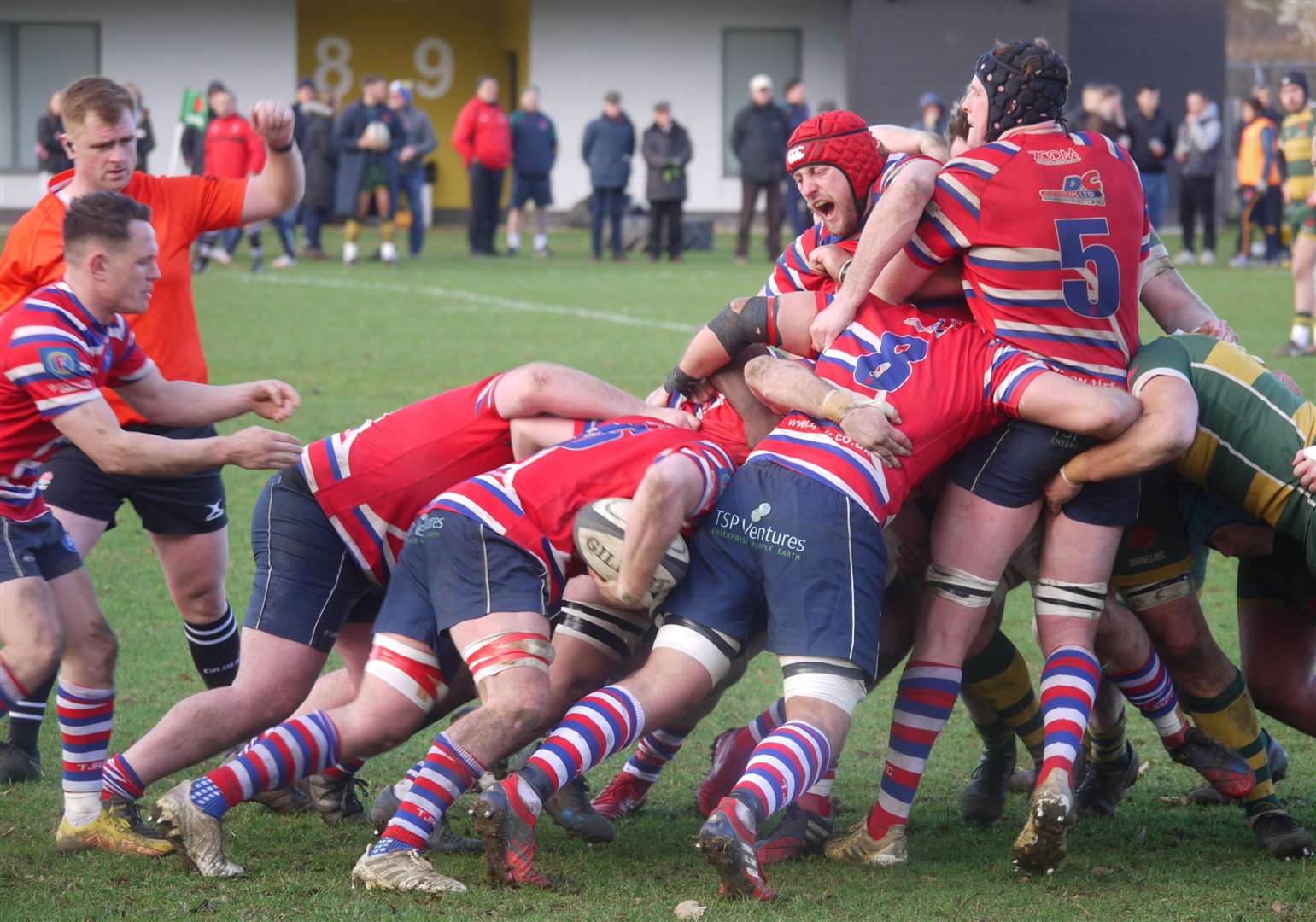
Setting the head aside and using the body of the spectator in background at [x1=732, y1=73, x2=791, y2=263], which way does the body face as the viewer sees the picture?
toward the camera

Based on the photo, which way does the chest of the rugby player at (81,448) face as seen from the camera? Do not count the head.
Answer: to the viewer's right

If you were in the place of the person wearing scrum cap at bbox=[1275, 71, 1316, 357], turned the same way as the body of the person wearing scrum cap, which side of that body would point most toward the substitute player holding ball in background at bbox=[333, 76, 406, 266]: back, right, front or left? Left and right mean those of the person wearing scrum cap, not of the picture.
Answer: right

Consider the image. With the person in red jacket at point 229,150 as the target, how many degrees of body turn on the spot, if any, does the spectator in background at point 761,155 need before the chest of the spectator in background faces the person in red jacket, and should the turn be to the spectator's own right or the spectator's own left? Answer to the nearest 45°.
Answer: approximately 45° to the spectator's own right

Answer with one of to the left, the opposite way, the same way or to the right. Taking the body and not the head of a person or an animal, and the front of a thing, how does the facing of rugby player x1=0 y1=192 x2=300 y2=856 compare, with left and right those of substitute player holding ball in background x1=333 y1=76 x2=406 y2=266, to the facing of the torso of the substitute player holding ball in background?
to the left

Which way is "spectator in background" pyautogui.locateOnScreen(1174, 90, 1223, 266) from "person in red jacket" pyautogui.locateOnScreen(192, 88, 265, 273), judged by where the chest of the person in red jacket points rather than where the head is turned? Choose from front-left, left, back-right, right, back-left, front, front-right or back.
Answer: left

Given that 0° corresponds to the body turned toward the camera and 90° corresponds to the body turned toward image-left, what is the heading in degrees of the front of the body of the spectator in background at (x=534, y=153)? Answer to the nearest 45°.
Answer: approximately 0°

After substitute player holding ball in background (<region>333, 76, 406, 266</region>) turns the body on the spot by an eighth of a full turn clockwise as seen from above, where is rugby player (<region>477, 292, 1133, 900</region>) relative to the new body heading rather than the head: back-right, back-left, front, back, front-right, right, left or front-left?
front-left

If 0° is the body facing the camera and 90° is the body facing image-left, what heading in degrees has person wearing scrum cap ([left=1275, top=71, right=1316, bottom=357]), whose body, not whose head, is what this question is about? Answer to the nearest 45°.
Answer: approximately 45°

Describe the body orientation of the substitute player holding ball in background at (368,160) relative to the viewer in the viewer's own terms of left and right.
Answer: facing the viewer

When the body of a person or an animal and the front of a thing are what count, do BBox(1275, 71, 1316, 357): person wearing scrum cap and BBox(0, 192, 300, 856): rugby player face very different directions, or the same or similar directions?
very different directions

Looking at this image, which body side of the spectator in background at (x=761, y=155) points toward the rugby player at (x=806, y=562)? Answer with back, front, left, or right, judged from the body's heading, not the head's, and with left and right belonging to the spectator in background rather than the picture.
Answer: front

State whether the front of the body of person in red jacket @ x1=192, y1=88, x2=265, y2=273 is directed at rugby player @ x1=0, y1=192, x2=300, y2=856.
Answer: yes
